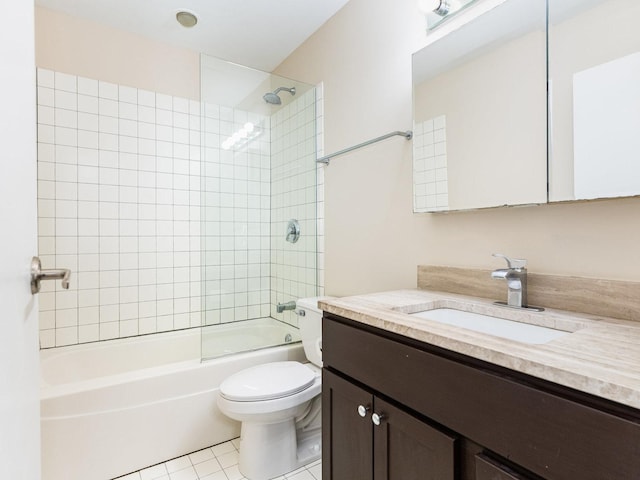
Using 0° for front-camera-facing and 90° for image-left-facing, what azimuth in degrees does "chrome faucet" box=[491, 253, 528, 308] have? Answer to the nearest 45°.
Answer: approximately 45°

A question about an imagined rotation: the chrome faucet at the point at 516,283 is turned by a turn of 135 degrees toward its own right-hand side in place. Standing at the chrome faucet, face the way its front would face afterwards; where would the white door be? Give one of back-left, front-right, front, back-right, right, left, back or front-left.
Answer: back-left

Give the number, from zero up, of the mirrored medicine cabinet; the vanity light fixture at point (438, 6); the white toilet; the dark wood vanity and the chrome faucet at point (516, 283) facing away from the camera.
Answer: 0

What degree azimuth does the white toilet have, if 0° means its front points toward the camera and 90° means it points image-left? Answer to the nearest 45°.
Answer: approximately 45°

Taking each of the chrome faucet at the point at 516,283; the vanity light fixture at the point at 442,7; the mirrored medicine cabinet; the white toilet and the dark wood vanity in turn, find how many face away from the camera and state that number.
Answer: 0

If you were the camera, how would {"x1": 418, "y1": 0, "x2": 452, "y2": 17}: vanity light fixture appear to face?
facing the viewer and to the left of the viewer

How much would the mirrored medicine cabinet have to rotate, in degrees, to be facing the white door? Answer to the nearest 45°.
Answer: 0° — it already faces it

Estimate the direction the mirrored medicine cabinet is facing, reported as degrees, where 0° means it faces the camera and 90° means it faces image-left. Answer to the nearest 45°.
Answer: approximately 45°
